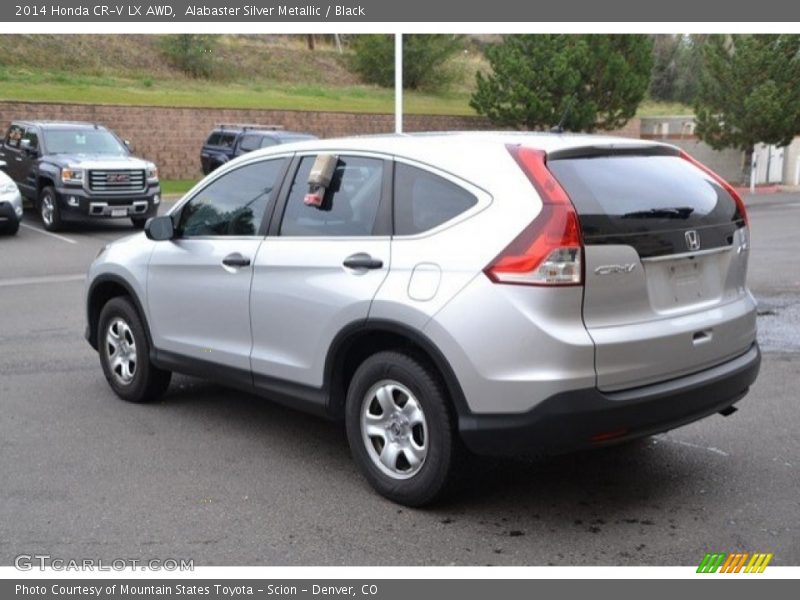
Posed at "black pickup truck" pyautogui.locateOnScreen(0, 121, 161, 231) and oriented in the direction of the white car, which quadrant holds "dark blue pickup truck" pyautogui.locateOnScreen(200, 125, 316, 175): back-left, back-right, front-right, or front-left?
back-right

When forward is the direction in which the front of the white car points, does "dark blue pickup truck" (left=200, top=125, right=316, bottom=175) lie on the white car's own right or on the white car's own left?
on the white car's own left

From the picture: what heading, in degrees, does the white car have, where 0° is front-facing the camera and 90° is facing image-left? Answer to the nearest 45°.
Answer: approximately 315°

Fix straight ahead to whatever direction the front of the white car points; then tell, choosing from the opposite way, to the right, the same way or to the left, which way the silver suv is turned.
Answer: the opposite way

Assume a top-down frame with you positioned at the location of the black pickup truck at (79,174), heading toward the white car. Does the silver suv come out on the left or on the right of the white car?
left

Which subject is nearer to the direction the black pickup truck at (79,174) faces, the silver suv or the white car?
the silver suv

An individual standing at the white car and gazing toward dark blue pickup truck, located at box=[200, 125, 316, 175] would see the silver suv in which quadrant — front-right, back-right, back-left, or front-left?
back-right

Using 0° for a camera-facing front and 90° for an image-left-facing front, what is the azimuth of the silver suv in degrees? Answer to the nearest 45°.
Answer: approximately 135°

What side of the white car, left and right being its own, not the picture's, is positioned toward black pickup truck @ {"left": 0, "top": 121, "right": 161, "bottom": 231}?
left

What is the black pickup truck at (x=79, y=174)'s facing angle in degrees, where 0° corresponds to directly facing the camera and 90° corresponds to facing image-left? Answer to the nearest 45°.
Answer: approximately 315°

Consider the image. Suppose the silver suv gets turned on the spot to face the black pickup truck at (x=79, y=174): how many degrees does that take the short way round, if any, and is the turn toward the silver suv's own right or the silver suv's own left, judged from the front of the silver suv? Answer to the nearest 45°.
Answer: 0° — it already faces it
